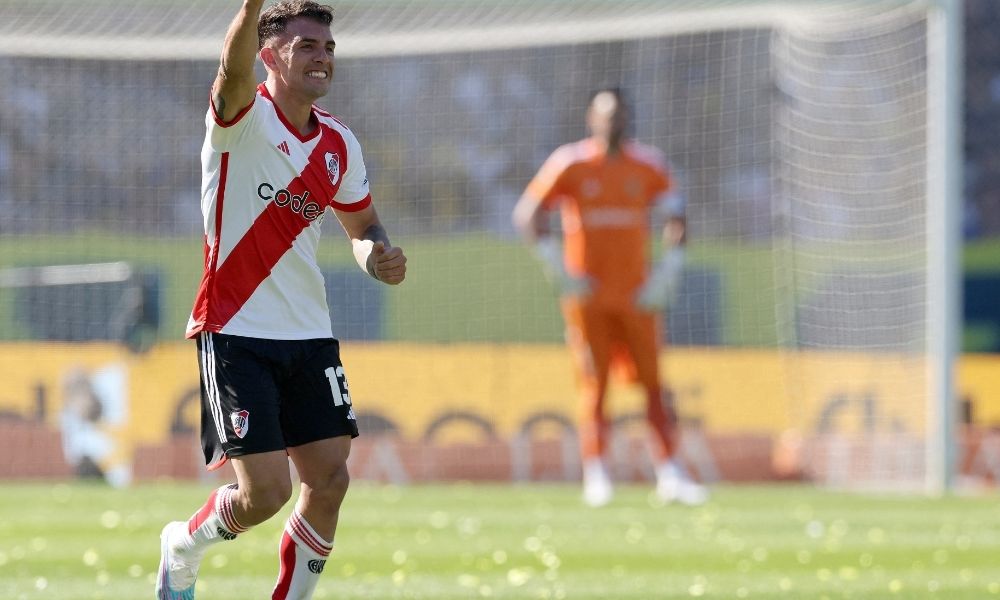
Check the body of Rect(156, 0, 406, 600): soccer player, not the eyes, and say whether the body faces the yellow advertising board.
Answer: no

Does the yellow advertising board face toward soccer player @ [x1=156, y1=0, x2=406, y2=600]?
yes

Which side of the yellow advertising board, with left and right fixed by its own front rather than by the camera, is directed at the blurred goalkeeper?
front

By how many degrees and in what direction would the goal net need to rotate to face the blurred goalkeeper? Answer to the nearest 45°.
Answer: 0° — it already faces them

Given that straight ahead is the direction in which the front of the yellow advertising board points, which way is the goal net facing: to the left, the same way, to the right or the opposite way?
the same way

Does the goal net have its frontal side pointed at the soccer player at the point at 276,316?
yes

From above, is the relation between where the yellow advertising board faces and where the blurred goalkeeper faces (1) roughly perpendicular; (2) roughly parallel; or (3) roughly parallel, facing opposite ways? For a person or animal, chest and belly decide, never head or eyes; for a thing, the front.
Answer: roughly parallel

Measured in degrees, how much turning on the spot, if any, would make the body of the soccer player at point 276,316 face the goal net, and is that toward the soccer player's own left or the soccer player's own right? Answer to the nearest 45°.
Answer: approximately 135° to the soccer player's own left

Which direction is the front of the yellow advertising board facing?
toward the camera

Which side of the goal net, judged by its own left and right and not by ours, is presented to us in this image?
front

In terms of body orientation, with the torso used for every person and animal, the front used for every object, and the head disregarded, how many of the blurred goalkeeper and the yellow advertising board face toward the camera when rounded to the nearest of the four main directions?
2

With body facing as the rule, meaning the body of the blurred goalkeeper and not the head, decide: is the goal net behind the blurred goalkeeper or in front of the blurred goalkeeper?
behind

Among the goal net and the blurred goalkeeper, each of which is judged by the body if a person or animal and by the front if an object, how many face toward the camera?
2

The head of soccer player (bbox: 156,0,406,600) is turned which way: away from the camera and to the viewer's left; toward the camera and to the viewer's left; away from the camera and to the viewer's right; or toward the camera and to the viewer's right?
toward the camera and to the viewer's right
